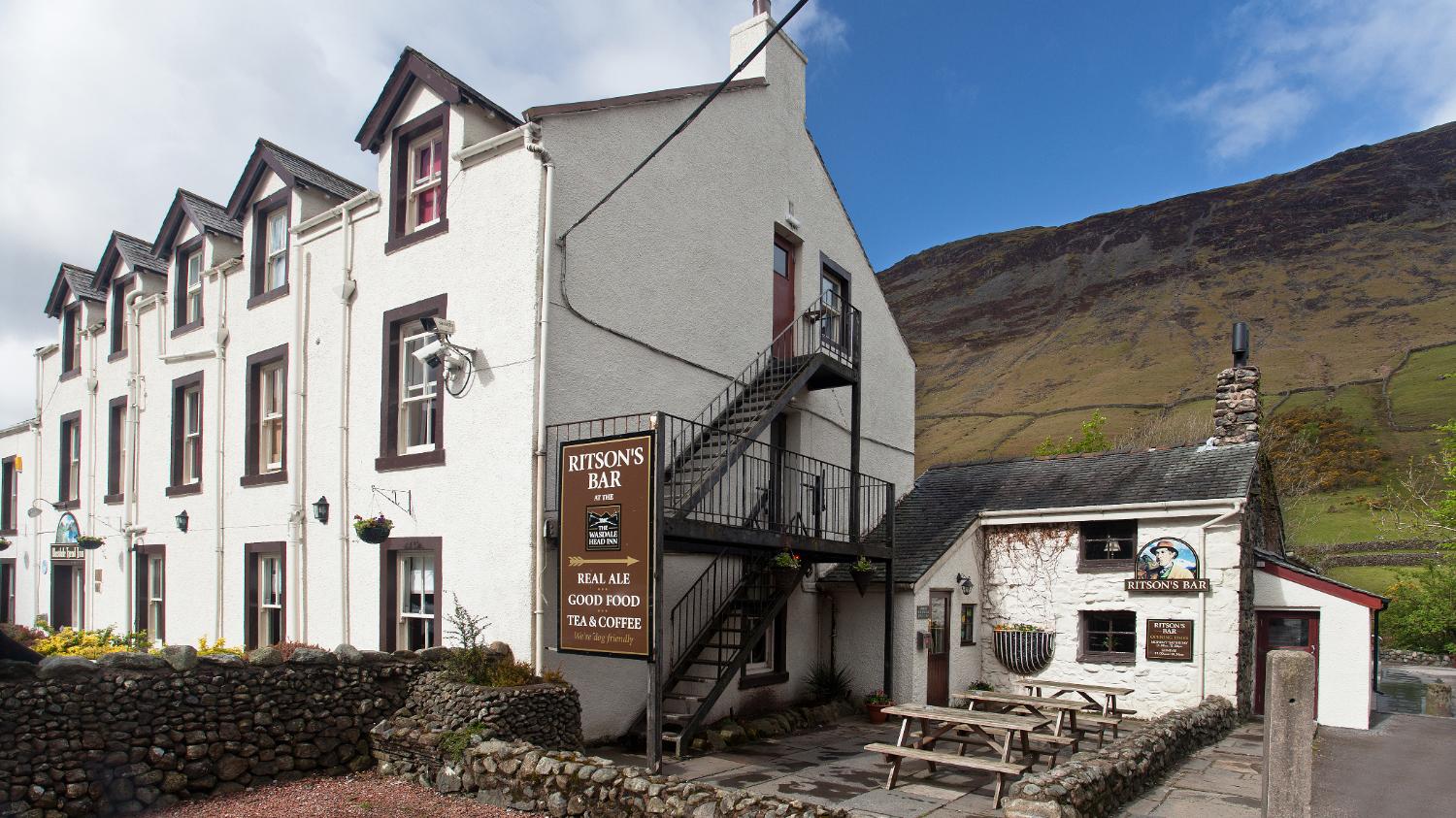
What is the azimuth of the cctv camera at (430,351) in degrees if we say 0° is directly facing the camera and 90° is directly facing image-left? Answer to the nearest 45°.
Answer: approximately 45°

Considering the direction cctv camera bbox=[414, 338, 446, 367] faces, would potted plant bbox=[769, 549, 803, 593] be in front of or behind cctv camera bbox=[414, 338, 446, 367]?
behind

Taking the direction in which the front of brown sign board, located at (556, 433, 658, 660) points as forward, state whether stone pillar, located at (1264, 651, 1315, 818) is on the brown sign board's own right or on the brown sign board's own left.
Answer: on the brown sign board's own left

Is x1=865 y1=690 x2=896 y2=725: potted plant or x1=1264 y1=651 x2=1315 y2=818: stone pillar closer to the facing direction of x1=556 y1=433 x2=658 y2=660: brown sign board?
the stone pillar

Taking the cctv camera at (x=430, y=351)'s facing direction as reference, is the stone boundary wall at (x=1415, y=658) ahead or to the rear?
to the rear
